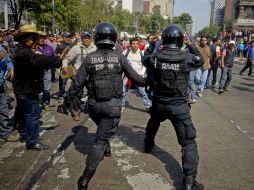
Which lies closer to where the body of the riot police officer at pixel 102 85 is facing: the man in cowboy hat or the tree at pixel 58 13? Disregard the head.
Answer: the tree

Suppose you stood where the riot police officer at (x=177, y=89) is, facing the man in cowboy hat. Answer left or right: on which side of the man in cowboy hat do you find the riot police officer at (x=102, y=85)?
left

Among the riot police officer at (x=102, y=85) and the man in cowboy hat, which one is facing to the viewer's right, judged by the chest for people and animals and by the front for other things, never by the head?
the man in cowboy hat

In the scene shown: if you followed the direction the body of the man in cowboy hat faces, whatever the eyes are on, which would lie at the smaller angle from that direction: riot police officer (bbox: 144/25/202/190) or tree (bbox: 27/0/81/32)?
the riot police officer

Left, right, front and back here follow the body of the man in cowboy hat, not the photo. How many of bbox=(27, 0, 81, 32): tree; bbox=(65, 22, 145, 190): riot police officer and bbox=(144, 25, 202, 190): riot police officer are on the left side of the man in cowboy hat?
1

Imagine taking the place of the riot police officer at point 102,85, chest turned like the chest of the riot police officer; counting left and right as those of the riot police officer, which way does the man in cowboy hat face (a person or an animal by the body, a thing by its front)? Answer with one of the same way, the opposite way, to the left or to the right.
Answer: to the right

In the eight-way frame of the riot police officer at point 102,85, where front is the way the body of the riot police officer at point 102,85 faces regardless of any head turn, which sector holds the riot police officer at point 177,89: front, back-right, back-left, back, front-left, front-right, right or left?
right

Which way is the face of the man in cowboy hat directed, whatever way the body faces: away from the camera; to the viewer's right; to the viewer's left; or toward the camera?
to the viewer's right

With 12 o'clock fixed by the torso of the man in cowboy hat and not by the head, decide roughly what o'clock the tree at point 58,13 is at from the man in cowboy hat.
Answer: The tree is roughly at 9 o'clock from the man in cowboy hat.

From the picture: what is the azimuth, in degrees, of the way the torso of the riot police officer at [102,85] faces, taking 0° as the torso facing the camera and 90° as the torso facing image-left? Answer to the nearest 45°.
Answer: approximately 180°

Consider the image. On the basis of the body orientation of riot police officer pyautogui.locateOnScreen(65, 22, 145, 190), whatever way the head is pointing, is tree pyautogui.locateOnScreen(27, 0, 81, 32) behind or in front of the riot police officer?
in front

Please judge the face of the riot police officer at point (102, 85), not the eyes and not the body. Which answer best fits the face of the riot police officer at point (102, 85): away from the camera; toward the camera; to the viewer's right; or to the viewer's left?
away from the camera

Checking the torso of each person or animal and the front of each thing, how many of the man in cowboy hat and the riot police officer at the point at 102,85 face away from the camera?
1

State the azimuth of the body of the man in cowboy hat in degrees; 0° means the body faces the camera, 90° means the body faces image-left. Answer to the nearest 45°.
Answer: approximately 270°

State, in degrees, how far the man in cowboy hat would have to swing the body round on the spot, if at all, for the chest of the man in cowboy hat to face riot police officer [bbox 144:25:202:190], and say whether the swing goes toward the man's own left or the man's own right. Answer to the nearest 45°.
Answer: approximately 45° to the man's own right

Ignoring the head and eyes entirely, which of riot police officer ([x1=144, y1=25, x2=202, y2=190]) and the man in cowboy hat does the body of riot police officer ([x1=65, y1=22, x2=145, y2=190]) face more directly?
the man in cowboy hat
